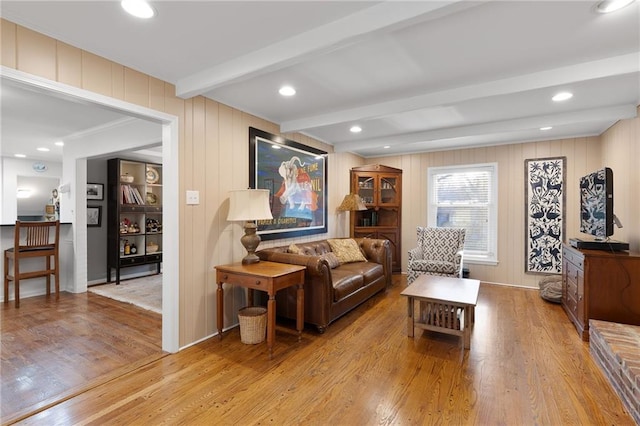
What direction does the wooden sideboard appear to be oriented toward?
to the viewer's left

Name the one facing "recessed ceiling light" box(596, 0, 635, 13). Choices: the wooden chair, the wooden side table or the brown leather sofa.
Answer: the brown leather sofa

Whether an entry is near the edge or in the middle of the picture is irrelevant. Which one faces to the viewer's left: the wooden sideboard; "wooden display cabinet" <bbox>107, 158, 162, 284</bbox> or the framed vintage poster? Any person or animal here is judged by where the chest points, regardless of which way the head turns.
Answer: the wooden sideboard

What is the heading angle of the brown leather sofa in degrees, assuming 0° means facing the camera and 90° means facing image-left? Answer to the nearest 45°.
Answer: approximately 315°

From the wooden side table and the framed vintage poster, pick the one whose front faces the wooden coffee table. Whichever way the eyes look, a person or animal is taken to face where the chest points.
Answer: the framed vintage poster

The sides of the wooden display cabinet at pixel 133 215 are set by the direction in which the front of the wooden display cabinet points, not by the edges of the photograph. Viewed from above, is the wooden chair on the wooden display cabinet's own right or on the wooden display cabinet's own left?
on the wooden display cabinet's own right

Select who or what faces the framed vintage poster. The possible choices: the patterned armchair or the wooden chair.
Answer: the patterned armchair

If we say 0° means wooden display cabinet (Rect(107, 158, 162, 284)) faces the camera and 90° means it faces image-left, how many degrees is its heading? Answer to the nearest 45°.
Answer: approximately 315°

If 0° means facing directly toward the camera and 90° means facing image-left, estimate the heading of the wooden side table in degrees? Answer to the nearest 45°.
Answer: approximately 45°
